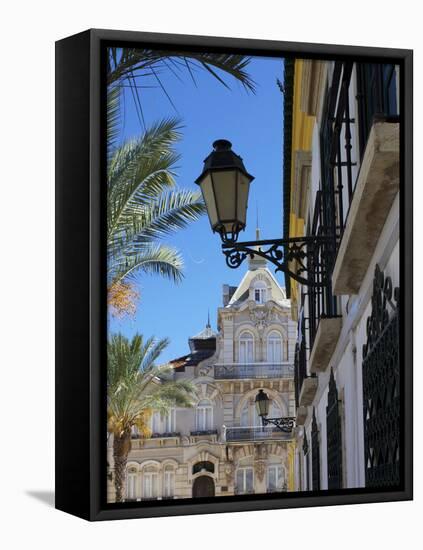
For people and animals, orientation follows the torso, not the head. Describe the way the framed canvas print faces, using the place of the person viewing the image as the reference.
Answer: facing the viewer and to the right of the viewer
